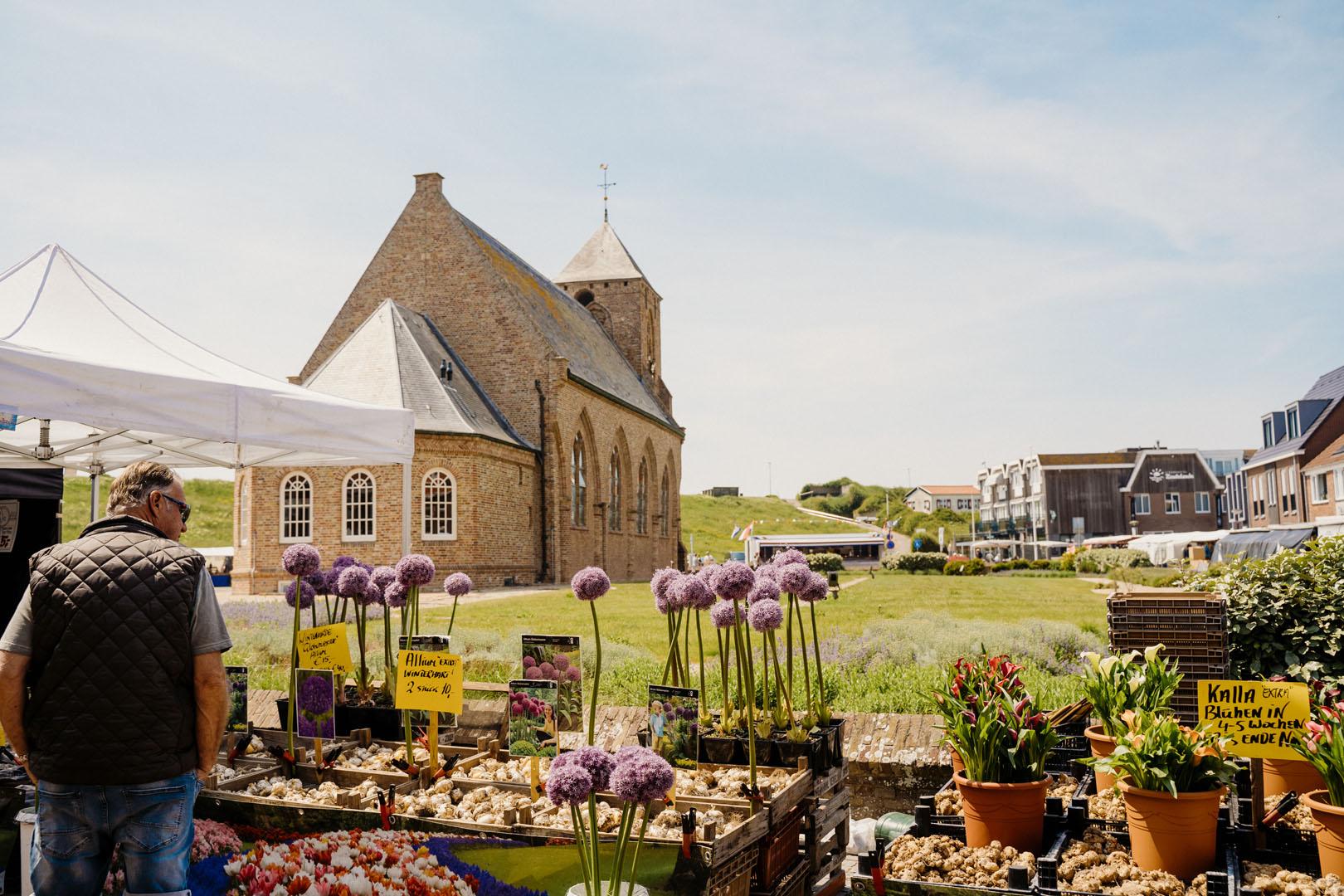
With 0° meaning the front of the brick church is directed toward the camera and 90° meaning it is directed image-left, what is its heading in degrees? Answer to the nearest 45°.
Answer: approximately 225°

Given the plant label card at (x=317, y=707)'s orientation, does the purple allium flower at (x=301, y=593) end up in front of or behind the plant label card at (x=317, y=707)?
behind

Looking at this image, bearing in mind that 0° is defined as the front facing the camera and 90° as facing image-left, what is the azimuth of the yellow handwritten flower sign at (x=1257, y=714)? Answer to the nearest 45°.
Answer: approximately 0°

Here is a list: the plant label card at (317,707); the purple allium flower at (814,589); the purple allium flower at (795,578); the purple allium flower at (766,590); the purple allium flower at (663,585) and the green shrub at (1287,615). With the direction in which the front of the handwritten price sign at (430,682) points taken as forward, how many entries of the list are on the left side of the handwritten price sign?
5

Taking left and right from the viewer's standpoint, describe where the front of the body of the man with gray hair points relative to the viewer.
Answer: facing away from the viewer

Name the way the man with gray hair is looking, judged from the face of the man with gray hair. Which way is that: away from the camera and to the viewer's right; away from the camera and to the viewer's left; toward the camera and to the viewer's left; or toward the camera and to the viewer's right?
away from the camera and to the viewer's right

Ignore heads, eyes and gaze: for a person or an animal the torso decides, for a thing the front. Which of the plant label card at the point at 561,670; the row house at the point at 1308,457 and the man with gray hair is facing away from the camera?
the man with gray hair

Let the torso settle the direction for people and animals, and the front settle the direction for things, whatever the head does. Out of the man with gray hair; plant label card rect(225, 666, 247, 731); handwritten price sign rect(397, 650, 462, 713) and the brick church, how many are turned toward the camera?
2

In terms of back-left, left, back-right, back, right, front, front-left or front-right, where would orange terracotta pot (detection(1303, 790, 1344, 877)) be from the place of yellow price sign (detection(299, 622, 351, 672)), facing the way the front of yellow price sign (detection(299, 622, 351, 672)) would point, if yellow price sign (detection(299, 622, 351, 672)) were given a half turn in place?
back-right
